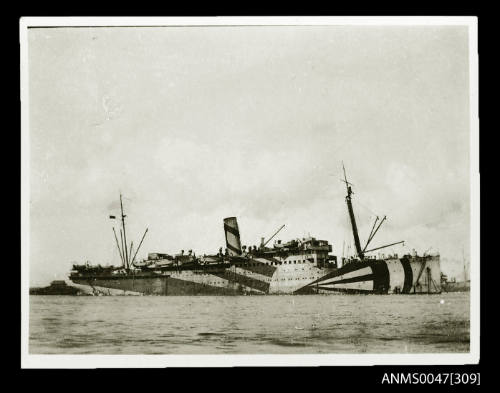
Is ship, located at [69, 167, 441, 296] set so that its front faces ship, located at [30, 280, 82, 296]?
no

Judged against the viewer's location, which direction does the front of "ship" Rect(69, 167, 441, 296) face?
facing to the right of the viewer
